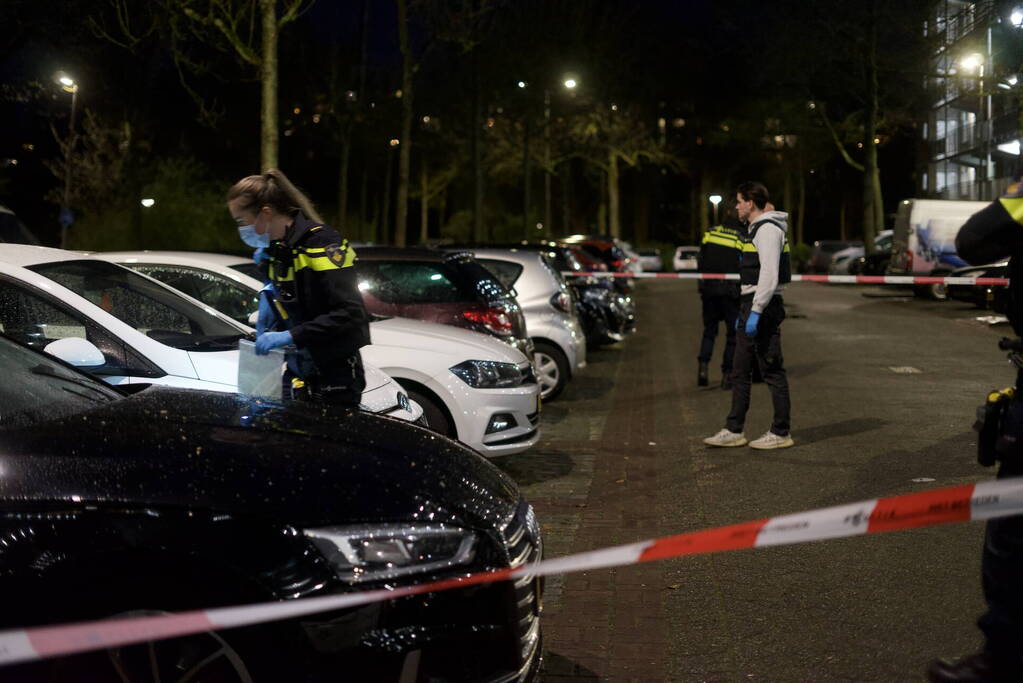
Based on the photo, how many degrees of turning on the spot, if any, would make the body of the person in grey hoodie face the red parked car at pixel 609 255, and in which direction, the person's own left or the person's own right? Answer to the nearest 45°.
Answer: approximately 90° to the person's own right

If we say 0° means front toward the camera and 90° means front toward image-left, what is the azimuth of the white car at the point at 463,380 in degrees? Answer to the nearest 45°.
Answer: approximately 315°

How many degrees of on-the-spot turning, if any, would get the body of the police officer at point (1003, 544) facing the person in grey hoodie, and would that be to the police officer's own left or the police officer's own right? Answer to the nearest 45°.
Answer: approximately 90° to the police officer's own right

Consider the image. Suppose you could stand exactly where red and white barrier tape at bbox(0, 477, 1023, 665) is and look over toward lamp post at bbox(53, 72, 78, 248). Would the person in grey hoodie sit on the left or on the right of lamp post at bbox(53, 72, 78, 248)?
right

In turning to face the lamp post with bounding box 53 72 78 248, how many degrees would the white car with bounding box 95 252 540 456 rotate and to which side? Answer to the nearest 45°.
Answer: approximately 135° to its left

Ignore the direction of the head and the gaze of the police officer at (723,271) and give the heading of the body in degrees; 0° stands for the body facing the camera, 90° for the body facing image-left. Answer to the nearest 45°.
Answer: approximately 180°

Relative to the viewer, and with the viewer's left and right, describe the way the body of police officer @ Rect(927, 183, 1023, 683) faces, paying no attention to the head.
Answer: facing to the left of the viewer
